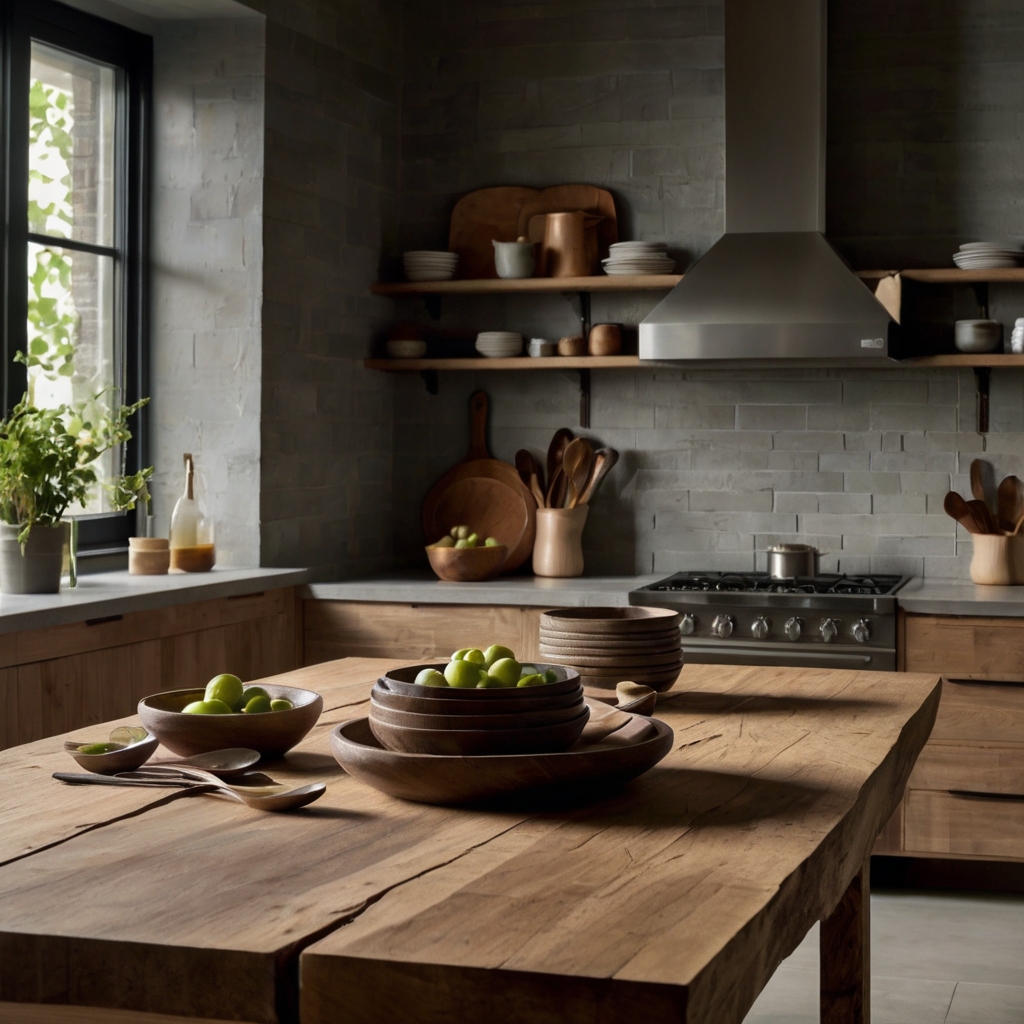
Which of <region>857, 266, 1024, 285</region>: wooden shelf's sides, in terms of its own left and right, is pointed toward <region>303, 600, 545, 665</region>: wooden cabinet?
right

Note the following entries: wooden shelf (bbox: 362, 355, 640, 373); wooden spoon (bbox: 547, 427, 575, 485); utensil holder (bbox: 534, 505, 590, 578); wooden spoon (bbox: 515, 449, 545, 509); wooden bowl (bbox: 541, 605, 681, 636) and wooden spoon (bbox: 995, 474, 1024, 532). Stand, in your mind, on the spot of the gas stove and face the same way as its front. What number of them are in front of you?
1

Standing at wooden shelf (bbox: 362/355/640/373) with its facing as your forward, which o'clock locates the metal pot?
The metal pot is roughly at 10 o'clock from the wooden shelf.

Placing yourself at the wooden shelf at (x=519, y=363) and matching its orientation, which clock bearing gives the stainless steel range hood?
The stainless steel range hood is roughly at 10 o'clock from the wooden shelf.

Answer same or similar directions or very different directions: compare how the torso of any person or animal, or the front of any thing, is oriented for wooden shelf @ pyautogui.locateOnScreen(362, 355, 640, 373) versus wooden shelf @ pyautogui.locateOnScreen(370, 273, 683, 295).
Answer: same or similar directions

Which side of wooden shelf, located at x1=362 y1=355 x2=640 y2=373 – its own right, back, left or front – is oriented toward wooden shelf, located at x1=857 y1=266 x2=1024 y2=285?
left

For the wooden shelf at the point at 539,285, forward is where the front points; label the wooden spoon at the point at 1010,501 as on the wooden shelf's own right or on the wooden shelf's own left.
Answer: on the wooden shelf's own left

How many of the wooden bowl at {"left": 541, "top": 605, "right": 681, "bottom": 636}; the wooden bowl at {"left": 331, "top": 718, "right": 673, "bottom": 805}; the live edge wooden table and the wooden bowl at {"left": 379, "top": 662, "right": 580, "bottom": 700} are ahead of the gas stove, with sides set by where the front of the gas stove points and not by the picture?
4

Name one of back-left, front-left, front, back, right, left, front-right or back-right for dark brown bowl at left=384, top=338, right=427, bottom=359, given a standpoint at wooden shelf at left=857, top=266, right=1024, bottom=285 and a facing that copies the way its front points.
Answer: right

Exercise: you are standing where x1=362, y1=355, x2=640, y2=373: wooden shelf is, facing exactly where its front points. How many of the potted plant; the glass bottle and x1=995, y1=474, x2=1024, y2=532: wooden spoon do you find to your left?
1

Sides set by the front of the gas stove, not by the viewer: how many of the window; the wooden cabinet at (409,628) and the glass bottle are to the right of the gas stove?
3

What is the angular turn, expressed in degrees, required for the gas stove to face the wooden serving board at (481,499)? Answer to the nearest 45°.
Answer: approximately 135° to its right

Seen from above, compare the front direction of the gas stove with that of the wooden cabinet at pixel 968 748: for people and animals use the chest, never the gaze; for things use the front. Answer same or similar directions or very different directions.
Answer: same or similar directions

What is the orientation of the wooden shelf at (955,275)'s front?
toward the camera

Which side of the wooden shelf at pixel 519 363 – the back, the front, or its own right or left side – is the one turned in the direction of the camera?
front

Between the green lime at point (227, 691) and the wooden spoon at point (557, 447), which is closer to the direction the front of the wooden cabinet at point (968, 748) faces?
the green lime

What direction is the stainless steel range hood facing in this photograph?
toward the camera
